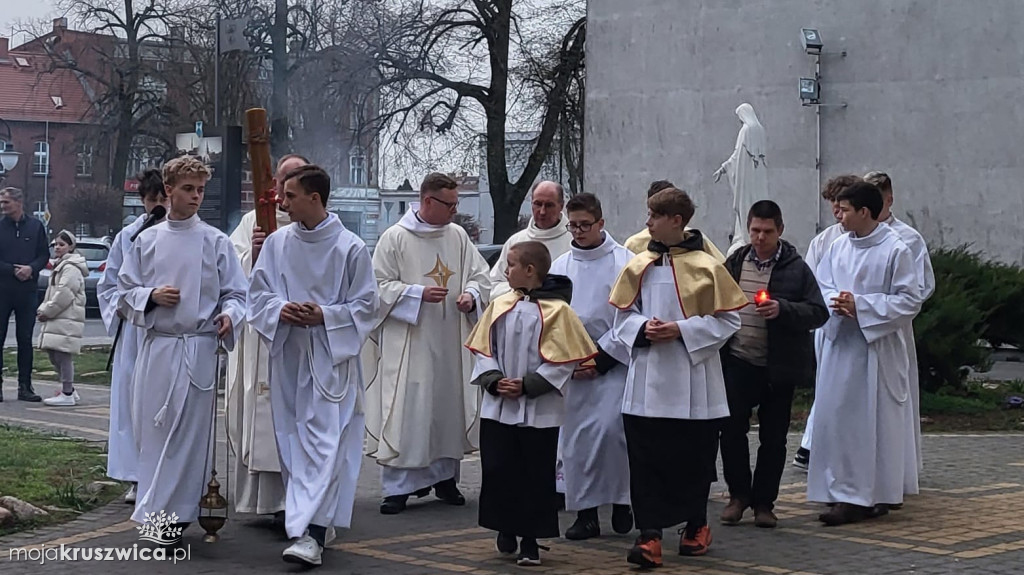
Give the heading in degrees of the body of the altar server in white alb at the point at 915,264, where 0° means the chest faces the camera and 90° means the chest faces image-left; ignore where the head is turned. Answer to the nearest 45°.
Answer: approximately 45°

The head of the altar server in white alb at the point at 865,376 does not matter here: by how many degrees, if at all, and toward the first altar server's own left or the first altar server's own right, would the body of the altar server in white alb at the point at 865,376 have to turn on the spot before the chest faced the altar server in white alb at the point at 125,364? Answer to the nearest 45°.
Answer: approximately 45° to the first altar server's own right

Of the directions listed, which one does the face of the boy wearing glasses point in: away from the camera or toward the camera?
toward the camera

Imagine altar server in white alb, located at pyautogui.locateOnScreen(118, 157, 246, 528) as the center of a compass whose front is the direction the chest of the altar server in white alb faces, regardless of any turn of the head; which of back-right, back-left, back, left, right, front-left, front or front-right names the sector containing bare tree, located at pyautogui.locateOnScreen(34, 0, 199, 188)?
back

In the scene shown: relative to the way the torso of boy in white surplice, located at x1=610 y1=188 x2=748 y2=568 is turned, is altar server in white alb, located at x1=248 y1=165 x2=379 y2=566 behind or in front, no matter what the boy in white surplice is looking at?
in front

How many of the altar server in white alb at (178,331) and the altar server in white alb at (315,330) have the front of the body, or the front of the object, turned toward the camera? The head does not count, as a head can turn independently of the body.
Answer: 2

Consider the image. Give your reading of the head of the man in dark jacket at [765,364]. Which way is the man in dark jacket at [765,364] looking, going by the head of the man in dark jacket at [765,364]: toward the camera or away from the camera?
toward the camera

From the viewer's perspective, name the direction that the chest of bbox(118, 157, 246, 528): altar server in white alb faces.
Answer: toward the camera

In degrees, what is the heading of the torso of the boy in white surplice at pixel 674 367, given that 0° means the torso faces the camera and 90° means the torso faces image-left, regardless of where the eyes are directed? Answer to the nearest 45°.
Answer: approximately 45°

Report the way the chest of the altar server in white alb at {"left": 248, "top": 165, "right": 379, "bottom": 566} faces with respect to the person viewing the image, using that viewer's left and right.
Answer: facing the viewer

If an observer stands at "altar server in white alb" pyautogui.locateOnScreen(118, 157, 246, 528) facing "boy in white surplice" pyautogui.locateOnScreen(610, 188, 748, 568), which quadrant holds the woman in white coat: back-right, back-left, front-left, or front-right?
back-left

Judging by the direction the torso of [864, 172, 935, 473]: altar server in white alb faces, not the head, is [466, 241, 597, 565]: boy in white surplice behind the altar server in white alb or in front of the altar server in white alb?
in front

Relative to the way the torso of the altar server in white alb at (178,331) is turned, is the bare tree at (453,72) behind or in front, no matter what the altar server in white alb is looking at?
behind
